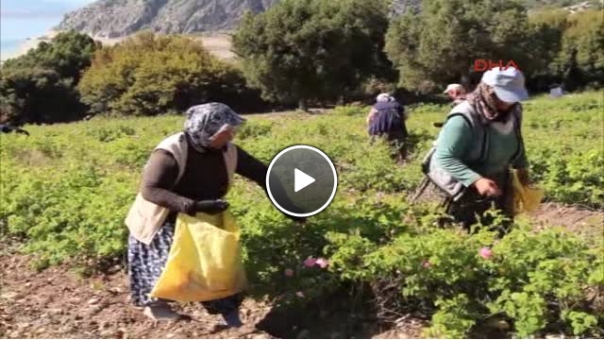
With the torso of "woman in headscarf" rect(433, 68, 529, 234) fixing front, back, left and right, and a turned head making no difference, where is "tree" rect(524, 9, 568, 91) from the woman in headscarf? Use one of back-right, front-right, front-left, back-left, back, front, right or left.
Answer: back-left

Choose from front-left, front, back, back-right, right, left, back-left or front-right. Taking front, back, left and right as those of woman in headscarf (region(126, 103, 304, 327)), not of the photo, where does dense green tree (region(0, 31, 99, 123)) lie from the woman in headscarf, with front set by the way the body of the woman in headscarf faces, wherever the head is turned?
back-left

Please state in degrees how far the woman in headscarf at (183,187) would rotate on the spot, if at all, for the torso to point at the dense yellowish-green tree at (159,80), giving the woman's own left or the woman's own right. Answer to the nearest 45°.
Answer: approximately 135° to the woman's own left
